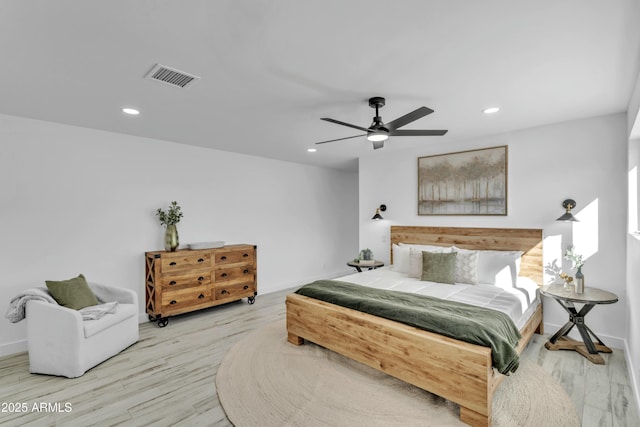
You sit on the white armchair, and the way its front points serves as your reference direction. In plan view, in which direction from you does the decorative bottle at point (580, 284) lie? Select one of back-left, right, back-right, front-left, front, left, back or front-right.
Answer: front

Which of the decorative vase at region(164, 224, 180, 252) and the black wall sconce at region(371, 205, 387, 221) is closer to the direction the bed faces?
the decorative vase

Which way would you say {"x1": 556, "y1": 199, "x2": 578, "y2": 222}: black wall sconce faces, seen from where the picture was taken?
facing the viewer

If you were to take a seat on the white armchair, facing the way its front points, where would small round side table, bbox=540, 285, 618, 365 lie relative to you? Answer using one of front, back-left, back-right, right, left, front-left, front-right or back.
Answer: front

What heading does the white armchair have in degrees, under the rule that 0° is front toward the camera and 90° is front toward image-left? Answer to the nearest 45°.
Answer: approximately 315°

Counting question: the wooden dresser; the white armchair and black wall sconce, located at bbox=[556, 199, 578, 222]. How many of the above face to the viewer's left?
0

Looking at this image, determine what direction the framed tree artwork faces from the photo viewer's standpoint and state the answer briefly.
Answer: facing the viewer and to the left of the viewer

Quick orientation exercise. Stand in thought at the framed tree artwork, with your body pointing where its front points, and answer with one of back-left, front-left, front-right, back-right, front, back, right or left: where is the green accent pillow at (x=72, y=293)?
front

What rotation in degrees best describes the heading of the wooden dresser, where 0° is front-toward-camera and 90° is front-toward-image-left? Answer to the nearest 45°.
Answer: approximately 315°
